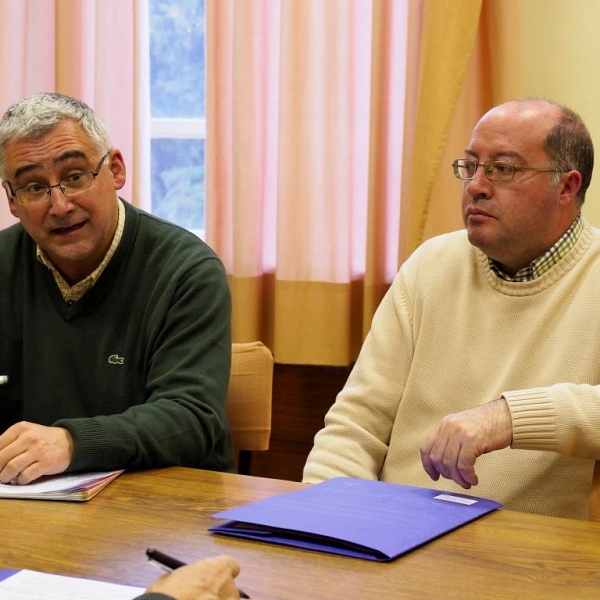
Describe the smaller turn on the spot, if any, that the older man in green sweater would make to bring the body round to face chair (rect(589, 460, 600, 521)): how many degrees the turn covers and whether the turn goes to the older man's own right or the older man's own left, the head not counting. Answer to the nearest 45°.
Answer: approximately 90° to the older man's own left

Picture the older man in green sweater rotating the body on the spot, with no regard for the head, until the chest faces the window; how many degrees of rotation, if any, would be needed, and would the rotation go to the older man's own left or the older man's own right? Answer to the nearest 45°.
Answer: approximately 135° to the older man's own right

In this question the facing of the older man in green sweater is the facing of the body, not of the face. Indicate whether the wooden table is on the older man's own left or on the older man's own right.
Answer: on the older man's own left

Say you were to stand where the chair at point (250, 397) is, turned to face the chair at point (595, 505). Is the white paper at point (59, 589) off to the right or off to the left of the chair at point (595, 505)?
right

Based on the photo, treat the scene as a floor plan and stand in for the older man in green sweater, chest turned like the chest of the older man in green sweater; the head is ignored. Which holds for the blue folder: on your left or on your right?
on your left

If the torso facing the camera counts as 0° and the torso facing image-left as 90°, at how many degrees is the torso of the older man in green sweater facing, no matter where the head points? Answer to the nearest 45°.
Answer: approximately 45°

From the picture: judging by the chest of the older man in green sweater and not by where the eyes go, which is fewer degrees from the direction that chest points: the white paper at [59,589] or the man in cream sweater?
the white paper

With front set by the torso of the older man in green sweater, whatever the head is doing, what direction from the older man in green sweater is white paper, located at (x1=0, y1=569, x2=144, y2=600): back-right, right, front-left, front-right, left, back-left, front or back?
front-left

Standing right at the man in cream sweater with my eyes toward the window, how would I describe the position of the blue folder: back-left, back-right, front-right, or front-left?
back-left

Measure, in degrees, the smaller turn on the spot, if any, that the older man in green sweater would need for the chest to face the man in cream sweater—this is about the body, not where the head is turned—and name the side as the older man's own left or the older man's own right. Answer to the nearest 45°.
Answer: approximately 135° to the older man's own left
